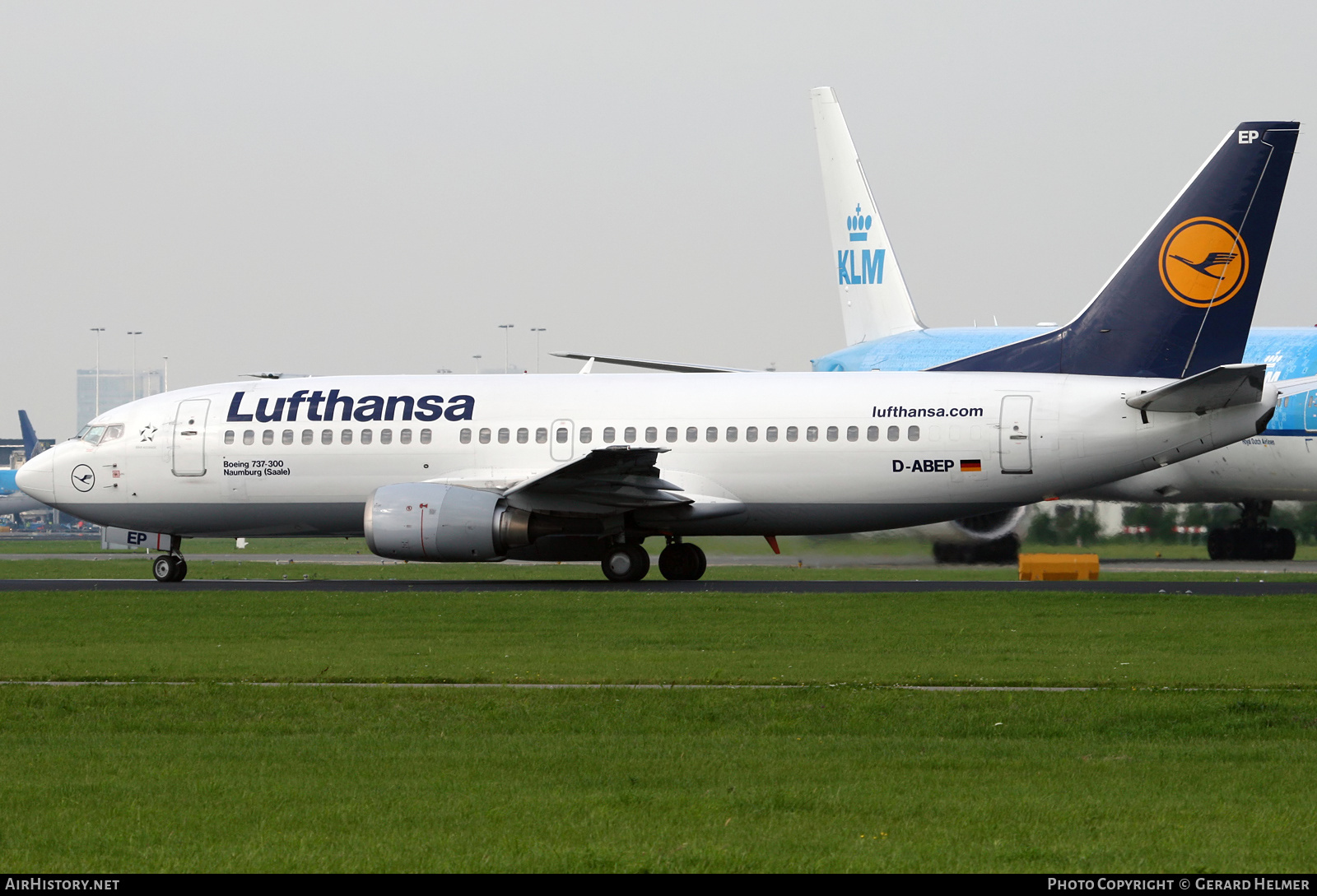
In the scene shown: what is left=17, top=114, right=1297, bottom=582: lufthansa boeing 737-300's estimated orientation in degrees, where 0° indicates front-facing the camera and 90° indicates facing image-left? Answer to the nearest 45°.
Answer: approximately 90°

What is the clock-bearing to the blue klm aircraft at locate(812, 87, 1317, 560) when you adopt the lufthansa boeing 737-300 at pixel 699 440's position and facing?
The blue klm aircraft is roughly at 5 o'clock from the lufthansa boeing 737-300.
